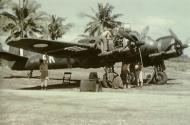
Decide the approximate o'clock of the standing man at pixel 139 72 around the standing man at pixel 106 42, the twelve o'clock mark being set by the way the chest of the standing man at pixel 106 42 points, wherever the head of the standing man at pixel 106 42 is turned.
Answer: the standing man at pixel 139 72 is roughly at 11 o'clock from the standing man at pixel 106 42.
